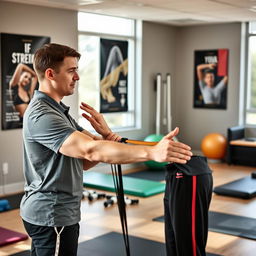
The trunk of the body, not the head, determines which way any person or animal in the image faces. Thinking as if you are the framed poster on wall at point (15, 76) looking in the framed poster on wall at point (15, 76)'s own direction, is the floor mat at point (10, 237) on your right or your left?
on your right

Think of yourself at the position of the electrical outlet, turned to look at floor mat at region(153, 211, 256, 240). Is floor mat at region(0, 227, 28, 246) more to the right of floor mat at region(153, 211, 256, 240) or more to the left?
right

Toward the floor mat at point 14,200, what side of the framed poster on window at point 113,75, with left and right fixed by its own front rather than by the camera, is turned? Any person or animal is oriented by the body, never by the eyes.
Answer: right

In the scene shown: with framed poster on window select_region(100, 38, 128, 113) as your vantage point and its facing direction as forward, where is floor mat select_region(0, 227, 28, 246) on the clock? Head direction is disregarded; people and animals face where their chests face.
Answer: The floor mat is roughly at 2 o'clock from the framed poster on window.

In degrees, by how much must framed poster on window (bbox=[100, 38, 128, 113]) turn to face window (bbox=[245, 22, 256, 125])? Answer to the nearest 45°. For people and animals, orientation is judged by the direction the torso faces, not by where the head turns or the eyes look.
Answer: approximately 45° to its left

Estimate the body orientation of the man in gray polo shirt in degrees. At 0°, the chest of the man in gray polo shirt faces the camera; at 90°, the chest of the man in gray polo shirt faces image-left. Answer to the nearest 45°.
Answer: approximately 270°

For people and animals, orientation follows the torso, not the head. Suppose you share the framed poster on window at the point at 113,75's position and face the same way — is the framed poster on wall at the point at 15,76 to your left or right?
on your right

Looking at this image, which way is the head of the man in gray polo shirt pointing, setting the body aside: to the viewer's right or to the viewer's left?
to the viewer's right
